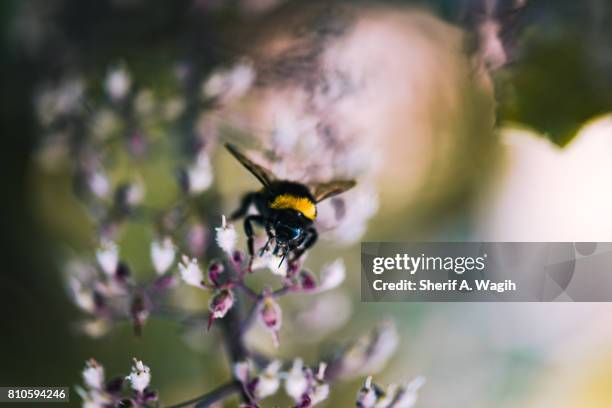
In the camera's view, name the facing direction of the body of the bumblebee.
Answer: toward the camera
